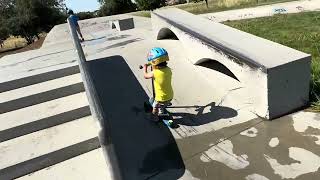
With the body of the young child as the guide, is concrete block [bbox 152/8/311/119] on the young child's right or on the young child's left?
on the young child's right

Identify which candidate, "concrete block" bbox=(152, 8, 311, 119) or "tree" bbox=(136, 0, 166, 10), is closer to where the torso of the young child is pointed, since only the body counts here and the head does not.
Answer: the tree

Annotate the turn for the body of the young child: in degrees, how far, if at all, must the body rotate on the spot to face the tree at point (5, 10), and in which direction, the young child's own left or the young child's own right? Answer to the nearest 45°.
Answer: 0° — they already face it

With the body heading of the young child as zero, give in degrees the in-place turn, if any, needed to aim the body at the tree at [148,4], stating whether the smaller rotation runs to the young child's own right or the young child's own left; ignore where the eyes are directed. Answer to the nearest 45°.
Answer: approximately 45° to the young child's own right

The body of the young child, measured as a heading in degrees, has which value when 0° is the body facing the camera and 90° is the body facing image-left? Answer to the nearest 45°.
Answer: approximately 135°
